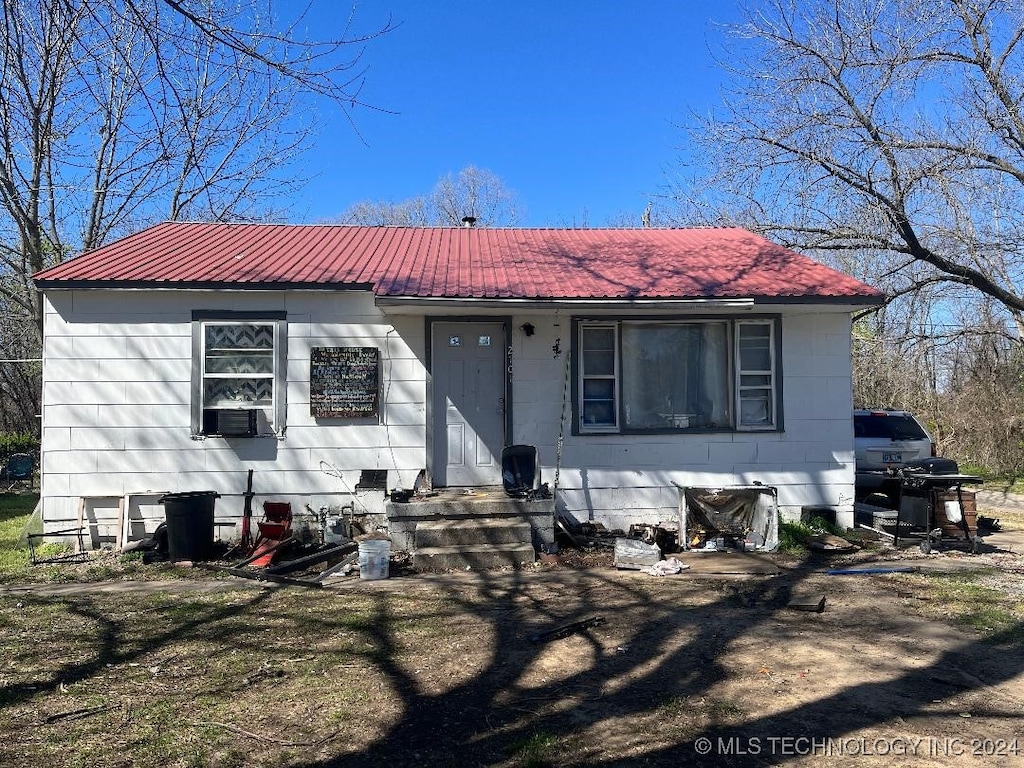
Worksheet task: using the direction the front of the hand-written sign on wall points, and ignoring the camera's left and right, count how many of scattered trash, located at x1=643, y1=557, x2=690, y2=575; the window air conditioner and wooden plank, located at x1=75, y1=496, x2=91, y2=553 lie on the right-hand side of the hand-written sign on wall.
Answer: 2

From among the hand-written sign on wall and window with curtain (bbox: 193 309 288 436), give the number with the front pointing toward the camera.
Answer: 2

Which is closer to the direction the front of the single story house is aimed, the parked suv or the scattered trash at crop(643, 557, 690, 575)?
the scattered trash

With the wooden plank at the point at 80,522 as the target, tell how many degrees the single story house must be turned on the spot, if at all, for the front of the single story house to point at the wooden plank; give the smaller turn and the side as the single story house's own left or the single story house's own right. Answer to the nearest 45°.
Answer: approximately 90° to the single story house's own right

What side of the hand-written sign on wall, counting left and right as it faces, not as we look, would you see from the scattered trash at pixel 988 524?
left

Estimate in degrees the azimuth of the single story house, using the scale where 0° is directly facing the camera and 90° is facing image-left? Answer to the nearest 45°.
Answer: approximately 0°
